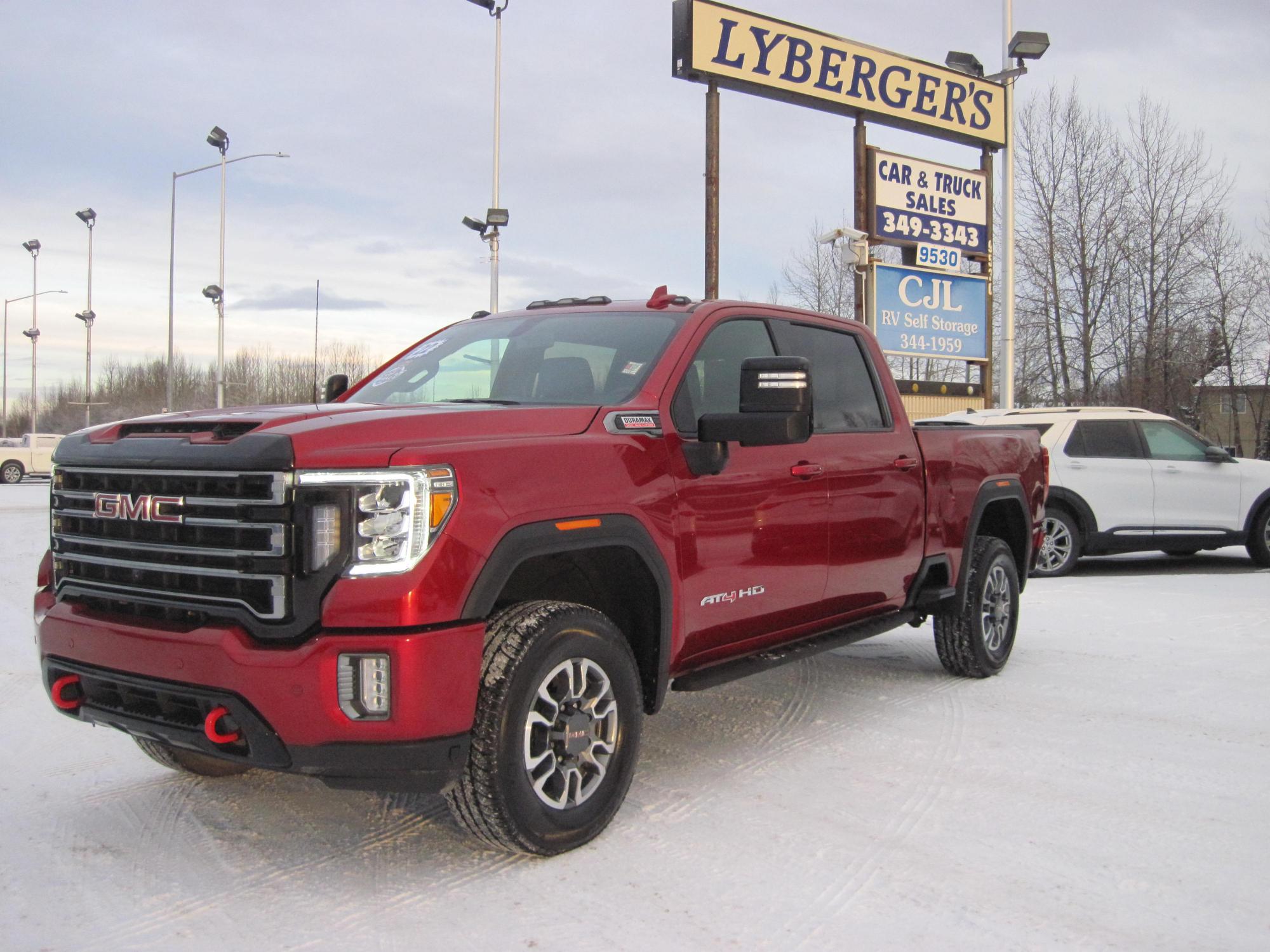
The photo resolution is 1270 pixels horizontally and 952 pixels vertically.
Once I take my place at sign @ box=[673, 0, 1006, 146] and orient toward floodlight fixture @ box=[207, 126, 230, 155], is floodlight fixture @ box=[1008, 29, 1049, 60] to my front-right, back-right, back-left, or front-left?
back-right

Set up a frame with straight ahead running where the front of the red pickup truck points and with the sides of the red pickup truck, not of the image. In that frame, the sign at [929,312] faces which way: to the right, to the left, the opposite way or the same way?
to the left

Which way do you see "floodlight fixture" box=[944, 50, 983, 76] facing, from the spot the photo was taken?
facing to the left of the viewer

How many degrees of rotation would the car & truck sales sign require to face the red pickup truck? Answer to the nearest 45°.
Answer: approximately 45° to its right

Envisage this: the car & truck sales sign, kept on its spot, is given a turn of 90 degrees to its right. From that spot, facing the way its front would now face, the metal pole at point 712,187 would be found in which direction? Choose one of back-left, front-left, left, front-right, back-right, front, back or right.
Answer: front

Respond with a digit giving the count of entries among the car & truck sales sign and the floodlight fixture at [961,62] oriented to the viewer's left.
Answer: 1

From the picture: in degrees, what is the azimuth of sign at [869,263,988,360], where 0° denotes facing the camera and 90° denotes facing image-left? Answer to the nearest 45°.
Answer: approximately 315°
